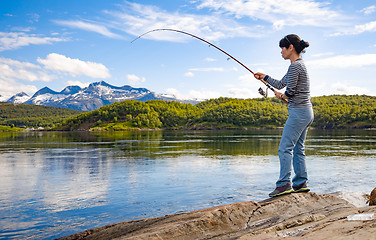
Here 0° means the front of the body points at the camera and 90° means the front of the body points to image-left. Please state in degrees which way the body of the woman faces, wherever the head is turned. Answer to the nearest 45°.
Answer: approximately 90°

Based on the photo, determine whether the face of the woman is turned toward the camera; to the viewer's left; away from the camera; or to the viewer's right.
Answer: to the viewer's left
